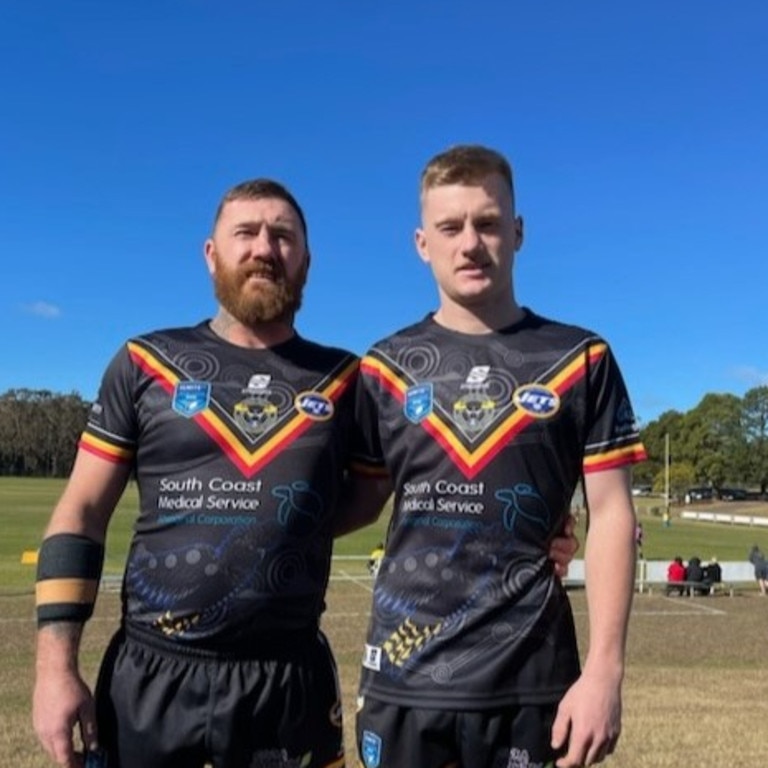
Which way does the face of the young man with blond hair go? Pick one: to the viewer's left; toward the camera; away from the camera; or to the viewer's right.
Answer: toward the camera

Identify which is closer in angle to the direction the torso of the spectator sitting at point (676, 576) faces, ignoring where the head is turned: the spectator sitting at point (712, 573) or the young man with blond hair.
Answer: the spectator sitting

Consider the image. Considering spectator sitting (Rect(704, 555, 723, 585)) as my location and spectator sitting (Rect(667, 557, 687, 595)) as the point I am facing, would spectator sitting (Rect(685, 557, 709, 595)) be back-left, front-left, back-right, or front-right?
front-left
